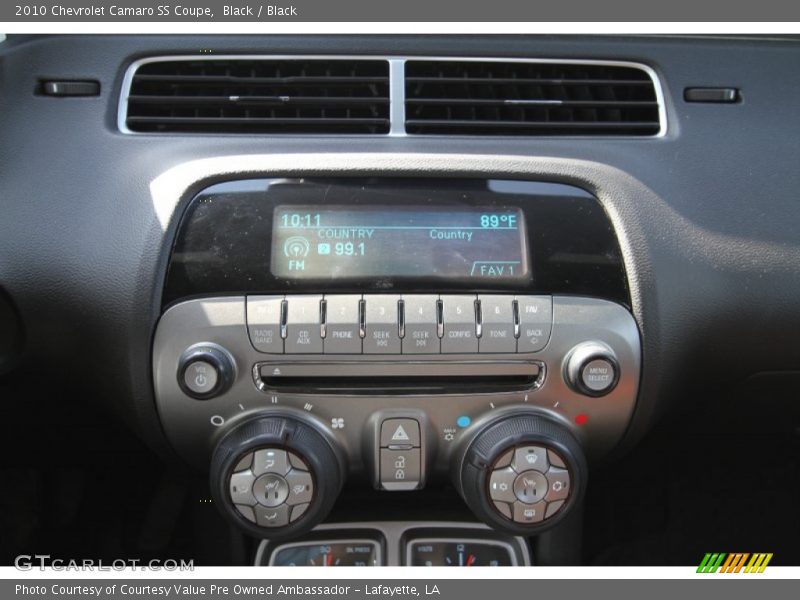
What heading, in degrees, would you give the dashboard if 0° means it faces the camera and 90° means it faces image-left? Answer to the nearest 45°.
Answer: approximately 0°
